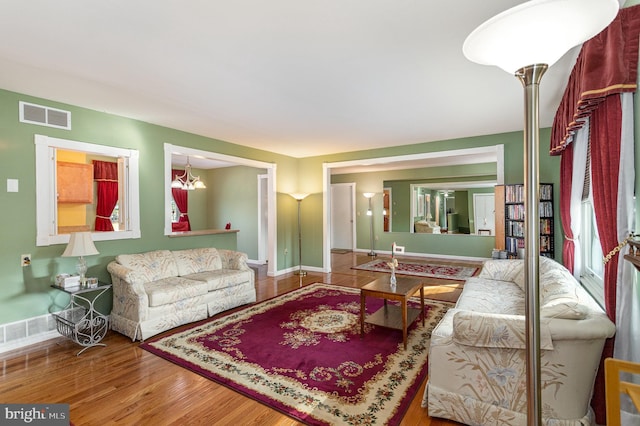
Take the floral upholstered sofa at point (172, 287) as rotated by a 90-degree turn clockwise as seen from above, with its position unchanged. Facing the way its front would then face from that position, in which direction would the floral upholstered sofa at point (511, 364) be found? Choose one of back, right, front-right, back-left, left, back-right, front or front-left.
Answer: left

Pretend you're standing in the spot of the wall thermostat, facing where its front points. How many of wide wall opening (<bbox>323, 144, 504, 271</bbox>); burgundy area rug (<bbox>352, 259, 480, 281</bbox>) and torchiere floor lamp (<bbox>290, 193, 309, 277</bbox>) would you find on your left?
3

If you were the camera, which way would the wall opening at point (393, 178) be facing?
facing the viewer

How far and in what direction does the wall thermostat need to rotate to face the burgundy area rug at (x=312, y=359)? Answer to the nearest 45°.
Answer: approximately 45° to its left

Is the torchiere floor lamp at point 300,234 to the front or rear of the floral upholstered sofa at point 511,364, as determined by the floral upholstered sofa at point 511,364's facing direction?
to the front

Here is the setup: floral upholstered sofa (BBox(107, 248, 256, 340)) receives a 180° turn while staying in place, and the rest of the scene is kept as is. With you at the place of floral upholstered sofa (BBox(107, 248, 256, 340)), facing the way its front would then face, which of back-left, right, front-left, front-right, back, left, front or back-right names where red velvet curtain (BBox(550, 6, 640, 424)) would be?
back

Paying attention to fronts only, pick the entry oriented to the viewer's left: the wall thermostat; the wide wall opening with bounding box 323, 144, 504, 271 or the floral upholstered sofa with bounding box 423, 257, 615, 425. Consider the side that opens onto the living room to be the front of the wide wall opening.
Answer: the floral upholstered sofa

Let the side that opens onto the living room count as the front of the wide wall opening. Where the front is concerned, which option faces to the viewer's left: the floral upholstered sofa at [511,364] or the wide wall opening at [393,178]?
the floral upholstered sofa

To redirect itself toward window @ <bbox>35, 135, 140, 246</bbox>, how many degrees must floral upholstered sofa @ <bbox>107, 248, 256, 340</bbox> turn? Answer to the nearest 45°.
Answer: approximately 135° to its right

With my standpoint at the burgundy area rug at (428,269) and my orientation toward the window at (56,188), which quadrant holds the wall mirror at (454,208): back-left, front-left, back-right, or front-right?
back-right

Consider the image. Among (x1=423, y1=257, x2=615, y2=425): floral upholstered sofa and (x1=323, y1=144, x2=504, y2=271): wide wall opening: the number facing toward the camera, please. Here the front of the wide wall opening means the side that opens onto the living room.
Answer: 1

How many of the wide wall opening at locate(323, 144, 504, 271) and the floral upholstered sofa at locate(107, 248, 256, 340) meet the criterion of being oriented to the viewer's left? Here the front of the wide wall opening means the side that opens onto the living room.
0

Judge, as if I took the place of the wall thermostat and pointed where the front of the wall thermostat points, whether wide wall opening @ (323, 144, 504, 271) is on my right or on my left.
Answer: on my left

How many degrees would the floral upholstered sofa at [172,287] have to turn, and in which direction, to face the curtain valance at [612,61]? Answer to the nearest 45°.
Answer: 0° — it already faces it

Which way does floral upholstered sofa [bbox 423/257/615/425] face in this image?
to the viewer's left

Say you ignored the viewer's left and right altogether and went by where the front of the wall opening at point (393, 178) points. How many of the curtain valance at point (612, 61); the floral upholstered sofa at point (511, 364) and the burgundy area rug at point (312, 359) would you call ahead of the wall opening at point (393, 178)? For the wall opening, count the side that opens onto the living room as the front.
3

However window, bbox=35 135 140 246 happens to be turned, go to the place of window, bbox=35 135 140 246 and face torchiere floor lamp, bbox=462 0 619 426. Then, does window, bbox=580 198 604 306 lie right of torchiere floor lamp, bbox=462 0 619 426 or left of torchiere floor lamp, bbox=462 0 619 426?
left

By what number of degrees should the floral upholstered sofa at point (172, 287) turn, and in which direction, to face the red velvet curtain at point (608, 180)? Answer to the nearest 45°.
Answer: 0° — it already faces it

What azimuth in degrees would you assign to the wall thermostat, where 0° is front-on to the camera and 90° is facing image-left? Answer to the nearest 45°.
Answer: approximately 0°
